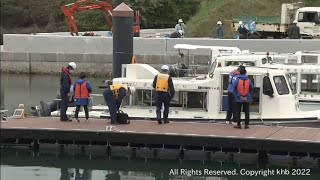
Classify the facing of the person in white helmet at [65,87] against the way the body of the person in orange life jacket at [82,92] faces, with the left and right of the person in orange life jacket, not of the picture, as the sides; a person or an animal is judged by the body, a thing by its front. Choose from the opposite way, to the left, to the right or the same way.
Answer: to the right

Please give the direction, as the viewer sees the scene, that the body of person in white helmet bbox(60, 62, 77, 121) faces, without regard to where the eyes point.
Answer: to the viewer's right

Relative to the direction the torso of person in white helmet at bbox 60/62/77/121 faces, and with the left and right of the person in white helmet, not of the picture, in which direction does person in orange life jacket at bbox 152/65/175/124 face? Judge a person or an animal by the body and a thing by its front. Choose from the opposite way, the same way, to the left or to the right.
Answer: to the left

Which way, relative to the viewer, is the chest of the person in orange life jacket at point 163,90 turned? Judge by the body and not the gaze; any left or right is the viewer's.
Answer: facing away from the viewer

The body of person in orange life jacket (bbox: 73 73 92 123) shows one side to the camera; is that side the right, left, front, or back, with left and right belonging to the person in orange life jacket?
back

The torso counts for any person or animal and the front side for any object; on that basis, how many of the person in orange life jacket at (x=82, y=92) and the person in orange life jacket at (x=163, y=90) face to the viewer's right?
0
